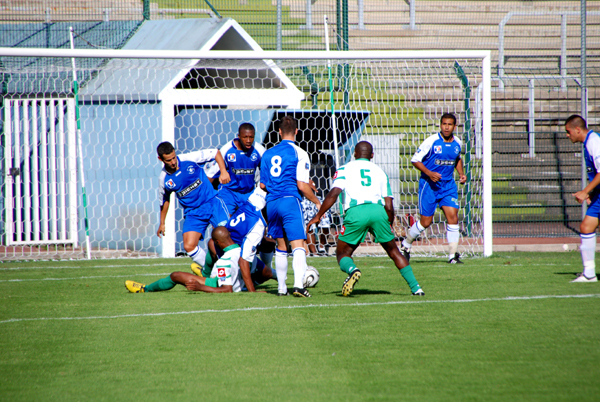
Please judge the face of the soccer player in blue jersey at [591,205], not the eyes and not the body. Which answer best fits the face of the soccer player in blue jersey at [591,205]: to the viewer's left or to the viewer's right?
to the viewer's left

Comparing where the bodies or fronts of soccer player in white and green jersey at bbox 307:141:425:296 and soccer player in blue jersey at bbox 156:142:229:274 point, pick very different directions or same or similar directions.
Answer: very different directions

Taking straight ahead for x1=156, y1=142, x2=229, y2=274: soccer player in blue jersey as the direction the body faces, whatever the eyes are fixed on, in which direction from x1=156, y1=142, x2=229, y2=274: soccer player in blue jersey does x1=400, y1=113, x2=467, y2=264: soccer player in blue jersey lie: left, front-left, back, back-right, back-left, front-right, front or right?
left

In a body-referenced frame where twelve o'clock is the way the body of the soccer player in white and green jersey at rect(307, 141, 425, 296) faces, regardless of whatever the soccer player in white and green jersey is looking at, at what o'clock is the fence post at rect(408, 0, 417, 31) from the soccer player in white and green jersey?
The fence post is roughly at 12 o'clock from the soccer player in white and green jersey.

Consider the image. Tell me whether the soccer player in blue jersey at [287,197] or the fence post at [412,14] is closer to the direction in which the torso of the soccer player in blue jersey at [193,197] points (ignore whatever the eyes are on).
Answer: the soccer player in blue jersey

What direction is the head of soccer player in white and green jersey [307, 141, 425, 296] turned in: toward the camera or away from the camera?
away from the camera

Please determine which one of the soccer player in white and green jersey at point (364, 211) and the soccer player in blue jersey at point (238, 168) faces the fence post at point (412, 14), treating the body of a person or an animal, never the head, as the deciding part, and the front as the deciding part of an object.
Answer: the soccer player in white and green jersey

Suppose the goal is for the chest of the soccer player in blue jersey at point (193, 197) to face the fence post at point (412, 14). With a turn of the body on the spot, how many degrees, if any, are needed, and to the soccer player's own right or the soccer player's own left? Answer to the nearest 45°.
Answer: approximately 135° to the soccer player's own left

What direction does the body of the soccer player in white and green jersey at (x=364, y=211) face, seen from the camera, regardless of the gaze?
away from the camera

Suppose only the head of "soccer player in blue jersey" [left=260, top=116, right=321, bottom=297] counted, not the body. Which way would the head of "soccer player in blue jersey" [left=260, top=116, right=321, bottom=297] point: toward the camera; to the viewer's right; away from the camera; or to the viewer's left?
away from the camera

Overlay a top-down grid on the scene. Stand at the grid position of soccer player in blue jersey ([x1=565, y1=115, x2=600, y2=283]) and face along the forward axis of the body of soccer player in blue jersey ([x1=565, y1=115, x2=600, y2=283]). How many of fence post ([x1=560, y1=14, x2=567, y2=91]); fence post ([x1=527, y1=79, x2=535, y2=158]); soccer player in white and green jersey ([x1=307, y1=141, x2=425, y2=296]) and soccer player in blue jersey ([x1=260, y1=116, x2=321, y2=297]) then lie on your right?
2
